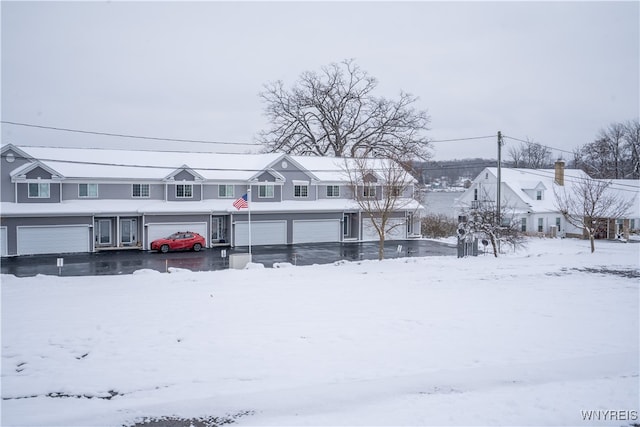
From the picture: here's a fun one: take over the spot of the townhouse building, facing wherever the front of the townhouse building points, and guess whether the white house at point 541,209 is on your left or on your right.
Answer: on your left

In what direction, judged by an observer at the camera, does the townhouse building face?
facing the viewer
